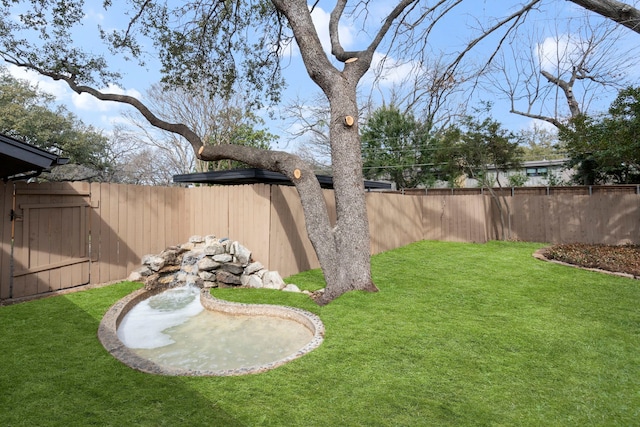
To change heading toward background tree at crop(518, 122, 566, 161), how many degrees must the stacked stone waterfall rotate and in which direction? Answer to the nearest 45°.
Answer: approximately 135° to its left

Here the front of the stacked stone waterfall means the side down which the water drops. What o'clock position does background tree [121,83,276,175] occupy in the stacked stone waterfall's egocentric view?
The background tree is roughly at 6 o'clock from the stacked stone waterfall.

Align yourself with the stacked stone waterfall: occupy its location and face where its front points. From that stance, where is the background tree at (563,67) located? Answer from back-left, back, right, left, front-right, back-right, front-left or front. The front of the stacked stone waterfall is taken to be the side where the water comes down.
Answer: left

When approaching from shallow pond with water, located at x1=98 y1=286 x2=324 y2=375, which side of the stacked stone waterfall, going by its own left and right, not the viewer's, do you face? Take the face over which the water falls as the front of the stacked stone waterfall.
front

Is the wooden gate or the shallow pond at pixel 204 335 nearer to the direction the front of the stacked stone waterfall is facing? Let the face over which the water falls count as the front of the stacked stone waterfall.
the shallow pond

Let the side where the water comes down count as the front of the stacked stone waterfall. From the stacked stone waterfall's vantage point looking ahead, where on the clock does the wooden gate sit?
The wooden gate is roughly at 3 o'clock from the stacked stone waterfall.

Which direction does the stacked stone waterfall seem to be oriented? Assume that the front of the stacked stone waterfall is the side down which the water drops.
toward the camera

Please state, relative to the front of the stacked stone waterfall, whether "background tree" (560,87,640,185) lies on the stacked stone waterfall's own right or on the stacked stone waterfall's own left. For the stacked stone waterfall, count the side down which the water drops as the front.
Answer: on the stacked stone waterfall's own left

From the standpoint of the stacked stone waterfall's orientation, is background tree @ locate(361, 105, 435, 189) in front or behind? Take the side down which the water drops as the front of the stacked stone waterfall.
behind

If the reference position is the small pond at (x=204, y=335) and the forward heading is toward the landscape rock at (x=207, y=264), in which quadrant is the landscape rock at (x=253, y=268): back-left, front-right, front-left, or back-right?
front-right

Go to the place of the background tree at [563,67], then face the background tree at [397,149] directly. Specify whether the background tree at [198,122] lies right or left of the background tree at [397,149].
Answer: left

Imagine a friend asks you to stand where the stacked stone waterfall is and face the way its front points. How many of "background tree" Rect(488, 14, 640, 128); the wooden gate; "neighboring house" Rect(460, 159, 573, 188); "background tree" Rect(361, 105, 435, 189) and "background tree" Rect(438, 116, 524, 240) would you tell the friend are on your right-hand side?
1
